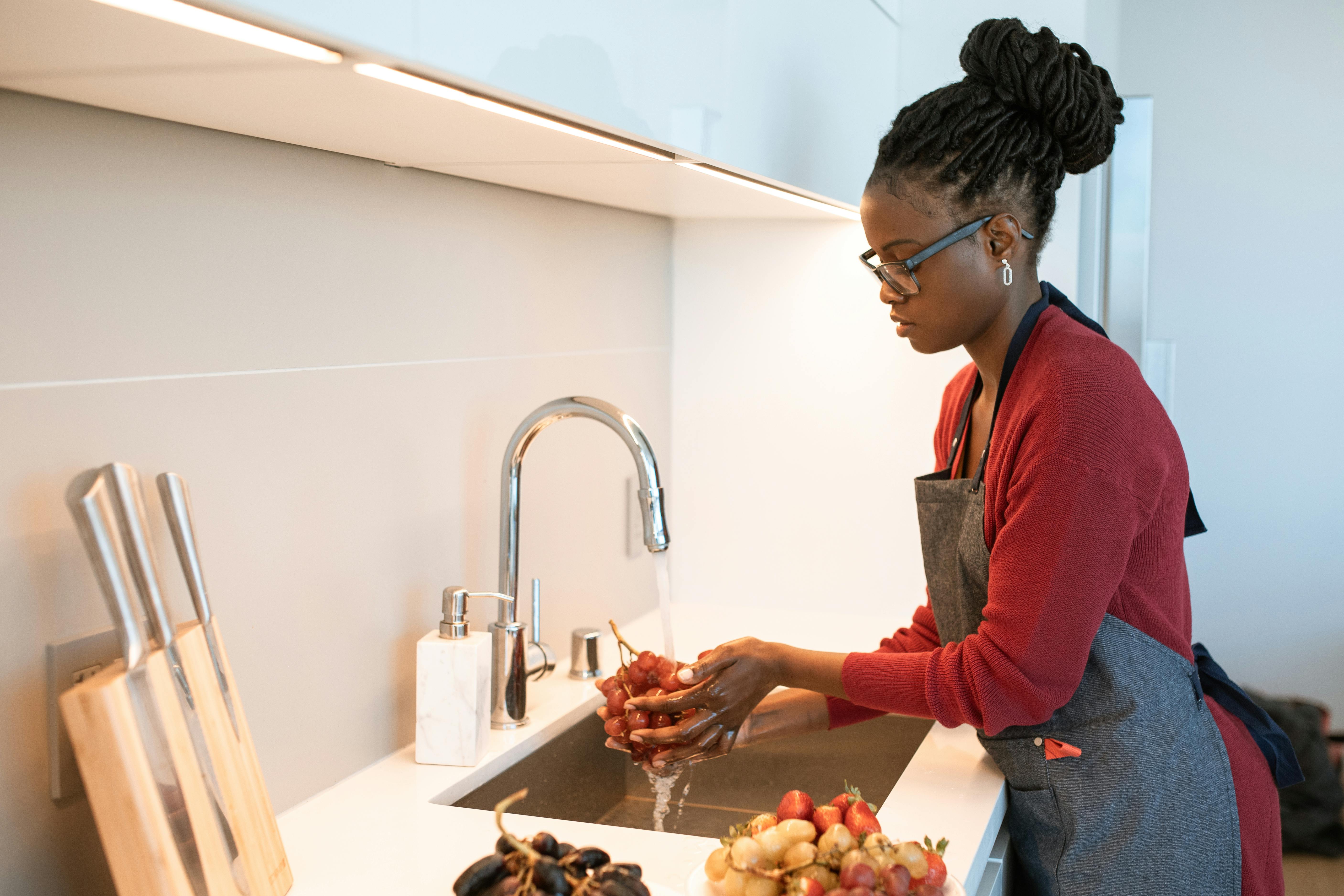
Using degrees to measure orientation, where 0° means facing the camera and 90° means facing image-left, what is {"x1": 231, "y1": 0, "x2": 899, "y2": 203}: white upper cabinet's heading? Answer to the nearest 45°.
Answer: approximately 315°

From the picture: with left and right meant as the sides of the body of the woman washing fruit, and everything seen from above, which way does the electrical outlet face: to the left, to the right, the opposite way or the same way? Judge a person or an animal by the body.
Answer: the opposite way

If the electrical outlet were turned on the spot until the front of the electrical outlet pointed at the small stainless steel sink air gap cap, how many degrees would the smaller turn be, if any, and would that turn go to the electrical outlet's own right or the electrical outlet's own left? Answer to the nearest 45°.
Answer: approximately 90° to the electrical outlet's own left

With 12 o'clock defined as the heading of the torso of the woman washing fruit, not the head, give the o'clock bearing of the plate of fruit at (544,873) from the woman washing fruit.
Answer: The plate of fruit is roughly at 10 o'clock from the woman washing fruit.

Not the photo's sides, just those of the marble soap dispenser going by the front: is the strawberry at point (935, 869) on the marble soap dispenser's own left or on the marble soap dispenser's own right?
on the marble soap dispenser's own right

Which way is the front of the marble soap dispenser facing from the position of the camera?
facing to the right of the viewer

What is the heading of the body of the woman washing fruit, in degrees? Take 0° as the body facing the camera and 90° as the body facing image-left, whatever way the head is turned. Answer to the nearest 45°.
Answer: approximately 90°
